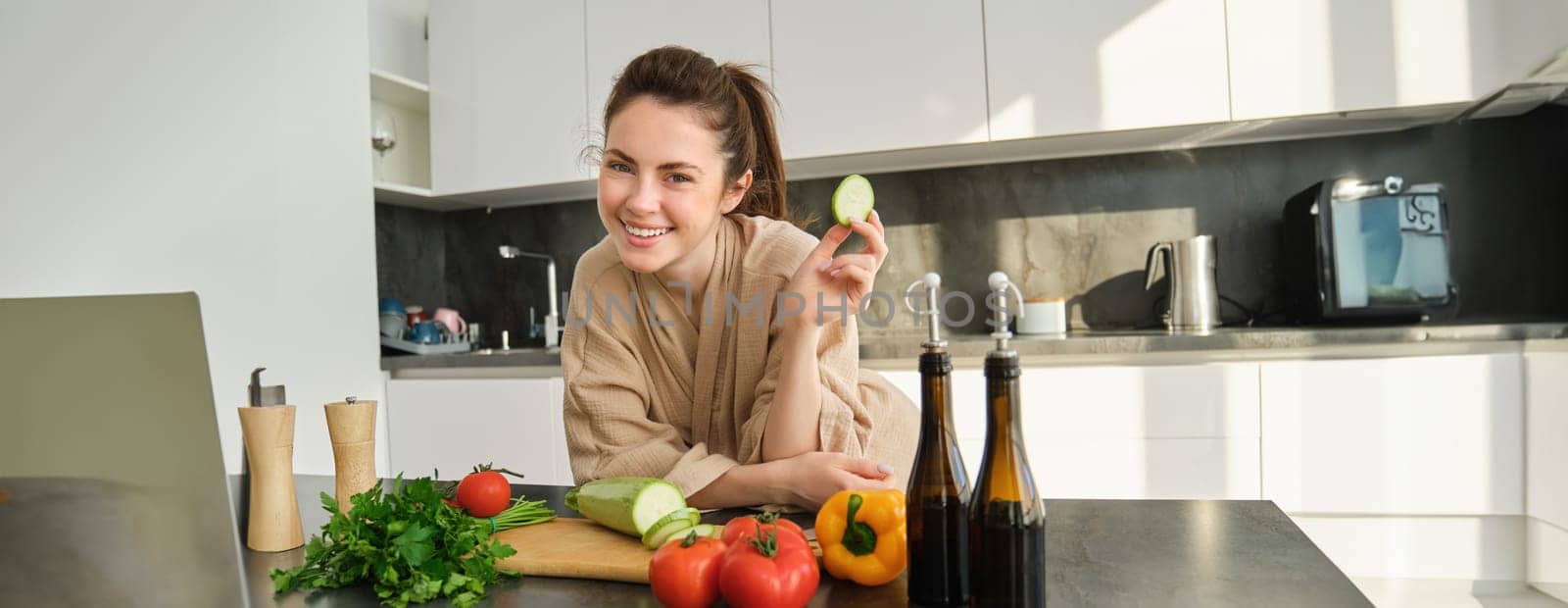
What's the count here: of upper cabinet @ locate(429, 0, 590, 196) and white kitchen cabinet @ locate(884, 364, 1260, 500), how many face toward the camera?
2

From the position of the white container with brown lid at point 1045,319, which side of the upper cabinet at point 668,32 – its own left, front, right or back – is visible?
left

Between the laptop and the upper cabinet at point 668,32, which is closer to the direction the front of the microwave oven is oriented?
the laptop

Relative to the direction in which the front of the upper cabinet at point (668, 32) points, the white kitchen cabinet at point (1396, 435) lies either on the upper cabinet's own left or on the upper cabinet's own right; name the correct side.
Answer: on the upper cabinet's own left
